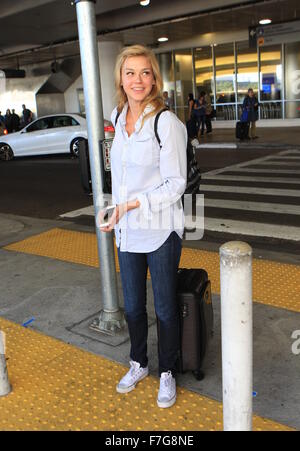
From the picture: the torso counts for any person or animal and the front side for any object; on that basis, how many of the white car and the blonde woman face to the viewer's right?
0

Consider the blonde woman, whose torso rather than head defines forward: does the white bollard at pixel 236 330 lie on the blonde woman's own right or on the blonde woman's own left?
on the blonde woman's own left

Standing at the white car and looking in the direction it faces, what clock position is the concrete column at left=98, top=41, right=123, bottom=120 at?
The concrete column is roughly at 4 o'clock from the white car.

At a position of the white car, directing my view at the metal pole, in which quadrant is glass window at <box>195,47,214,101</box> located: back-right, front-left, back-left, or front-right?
back-left

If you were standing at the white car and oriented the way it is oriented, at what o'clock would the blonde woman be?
The blonde woman is roughly at 9 o'clock from the white car.

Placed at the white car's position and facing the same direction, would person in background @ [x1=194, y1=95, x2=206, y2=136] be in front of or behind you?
behind

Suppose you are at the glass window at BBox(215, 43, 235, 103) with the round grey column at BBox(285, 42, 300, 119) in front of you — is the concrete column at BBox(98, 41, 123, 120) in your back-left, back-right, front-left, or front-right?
back-right

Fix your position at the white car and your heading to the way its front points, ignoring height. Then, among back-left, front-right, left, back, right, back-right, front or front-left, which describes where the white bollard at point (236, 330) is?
left

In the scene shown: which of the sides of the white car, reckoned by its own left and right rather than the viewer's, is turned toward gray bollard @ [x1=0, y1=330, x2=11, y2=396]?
left

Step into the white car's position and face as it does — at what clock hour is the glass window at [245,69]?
The glass window is roughly at 5 o'clock from the white car.

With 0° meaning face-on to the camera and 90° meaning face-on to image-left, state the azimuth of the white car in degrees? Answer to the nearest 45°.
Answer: approximately 90°
